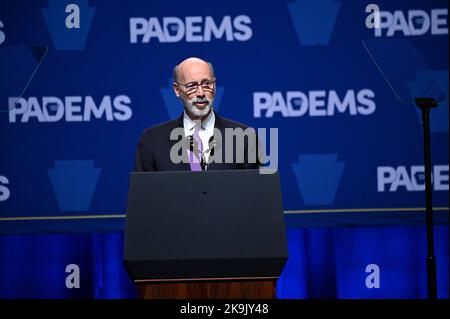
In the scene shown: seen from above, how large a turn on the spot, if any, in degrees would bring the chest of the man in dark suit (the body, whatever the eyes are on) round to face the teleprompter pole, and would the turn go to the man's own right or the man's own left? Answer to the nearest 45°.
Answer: approximately 90° to the man's own left

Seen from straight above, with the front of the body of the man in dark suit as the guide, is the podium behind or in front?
in front

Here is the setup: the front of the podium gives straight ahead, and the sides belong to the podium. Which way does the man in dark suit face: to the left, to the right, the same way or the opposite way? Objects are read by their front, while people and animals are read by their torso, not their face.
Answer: the same way

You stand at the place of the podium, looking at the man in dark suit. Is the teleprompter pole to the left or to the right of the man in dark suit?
right

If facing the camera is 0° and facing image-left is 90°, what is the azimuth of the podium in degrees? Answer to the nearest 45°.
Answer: approximately 0°

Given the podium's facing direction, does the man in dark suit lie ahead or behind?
behind

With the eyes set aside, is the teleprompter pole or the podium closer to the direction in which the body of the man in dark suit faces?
the podium

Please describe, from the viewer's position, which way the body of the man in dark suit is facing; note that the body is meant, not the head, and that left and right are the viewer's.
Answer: facing the viewer

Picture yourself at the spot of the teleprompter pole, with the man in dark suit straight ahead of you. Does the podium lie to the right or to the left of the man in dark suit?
left
